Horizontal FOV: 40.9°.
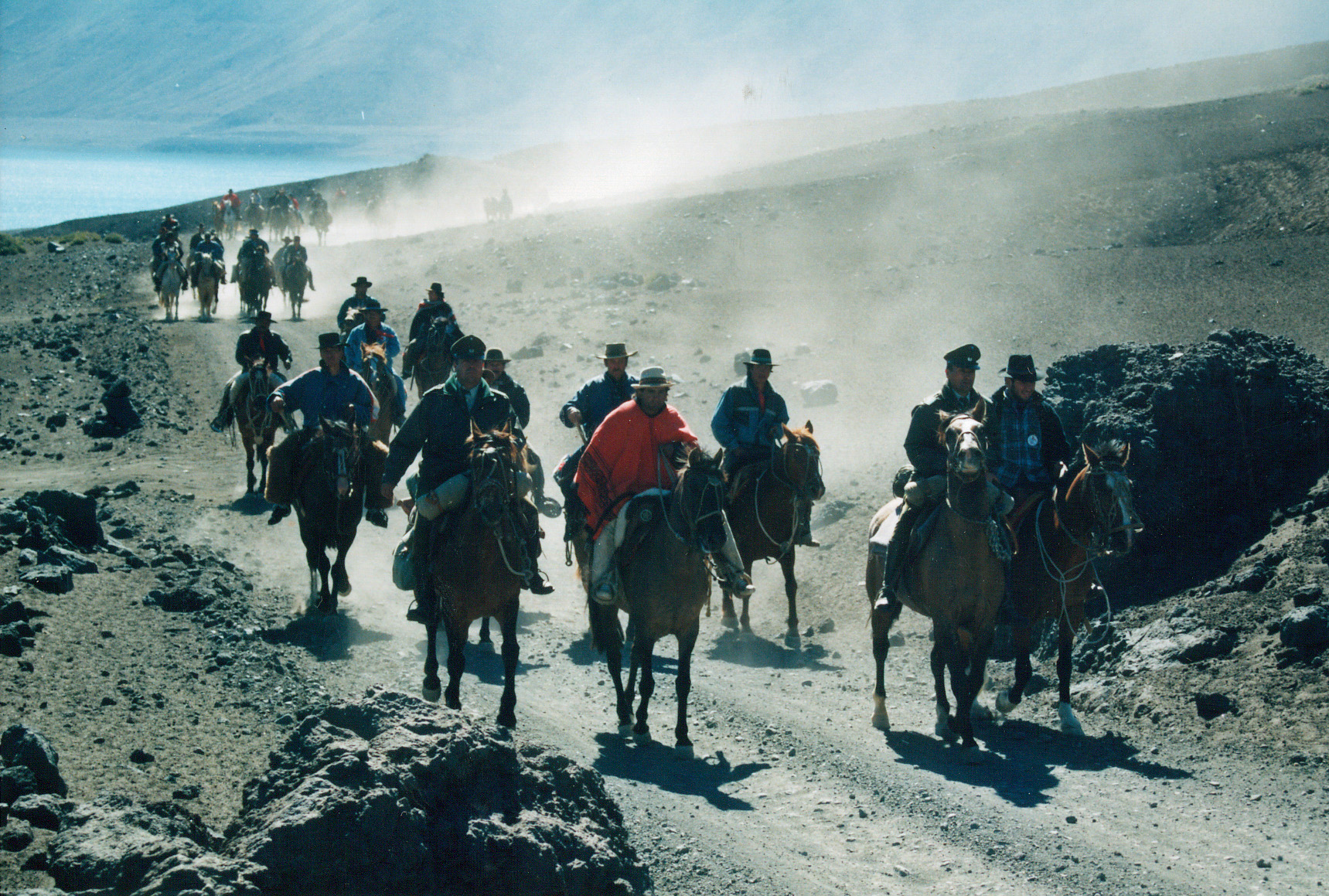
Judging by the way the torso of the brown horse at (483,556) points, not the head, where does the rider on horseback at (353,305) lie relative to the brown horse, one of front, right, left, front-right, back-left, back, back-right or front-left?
back

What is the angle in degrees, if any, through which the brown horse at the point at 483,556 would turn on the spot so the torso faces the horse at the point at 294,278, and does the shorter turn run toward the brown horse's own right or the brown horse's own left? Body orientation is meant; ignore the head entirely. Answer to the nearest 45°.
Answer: approximately 180°

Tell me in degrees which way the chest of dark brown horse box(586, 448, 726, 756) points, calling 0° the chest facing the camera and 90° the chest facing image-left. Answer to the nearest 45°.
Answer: approximately 315°

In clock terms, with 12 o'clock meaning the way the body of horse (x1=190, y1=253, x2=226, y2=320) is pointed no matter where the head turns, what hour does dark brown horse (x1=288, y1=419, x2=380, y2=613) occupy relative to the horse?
The dark brown horse is roughly at 12 o'clock from the horse.

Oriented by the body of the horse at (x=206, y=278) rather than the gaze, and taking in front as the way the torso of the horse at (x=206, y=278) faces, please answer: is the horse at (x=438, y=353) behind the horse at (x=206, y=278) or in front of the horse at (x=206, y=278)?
in front

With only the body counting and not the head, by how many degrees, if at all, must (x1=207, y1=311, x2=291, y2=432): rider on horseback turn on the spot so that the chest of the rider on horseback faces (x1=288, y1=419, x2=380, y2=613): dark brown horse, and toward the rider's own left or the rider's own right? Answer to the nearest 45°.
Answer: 0° — they already face it

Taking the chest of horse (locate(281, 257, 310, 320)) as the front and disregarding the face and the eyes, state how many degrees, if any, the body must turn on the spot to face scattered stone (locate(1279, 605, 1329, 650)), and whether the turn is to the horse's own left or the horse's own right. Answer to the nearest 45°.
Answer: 0° — it already faces it

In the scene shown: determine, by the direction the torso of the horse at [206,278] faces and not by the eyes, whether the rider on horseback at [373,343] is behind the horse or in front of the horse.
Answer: in front

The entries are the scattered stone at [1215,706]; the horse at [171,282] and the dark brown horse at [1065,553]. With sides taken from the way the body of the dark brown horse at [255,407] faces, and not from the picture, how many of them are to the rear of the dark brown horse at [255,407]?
1
